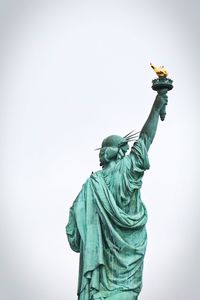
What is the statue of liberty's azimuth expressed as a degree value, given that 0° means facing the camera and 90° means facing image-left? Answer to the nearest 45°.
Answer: approximately 225°
